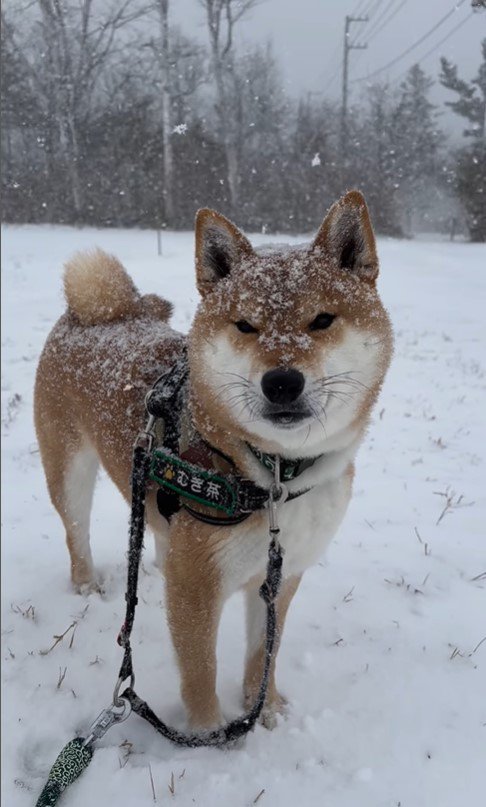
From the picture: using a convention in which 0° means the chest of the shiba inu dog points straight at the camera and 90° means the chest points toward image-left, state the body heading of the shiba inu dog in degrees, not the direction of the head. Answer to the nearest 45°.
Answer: approximately 315°

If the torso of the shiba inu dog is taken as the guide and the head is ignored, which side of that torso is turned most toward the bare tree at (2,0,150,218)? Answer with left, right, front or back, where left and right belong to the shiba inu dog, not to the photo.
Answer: back

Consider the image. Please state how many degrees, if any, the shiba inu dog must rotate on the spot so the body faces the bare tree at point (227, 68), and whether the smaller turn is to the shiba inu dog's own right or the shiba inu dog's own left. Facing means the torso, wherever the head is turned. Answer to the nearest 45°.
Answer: approximately 135° to the shiba inu dog's own left
